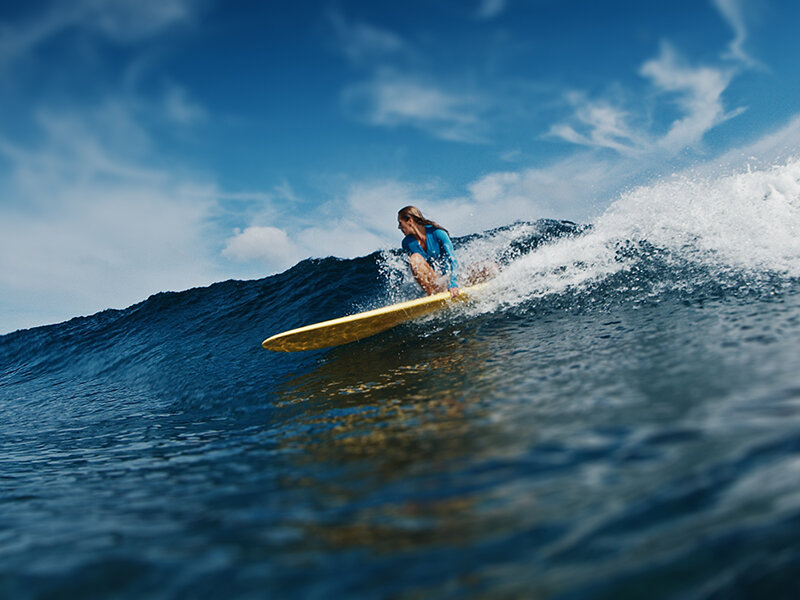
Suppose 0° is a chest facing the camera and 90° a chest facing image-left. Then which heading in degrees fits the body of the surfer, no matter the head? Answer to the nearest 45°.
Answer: approximately 45°

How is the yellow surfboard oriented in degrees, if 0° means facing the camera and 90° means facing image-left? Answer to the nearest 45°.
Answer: approximately 90°
